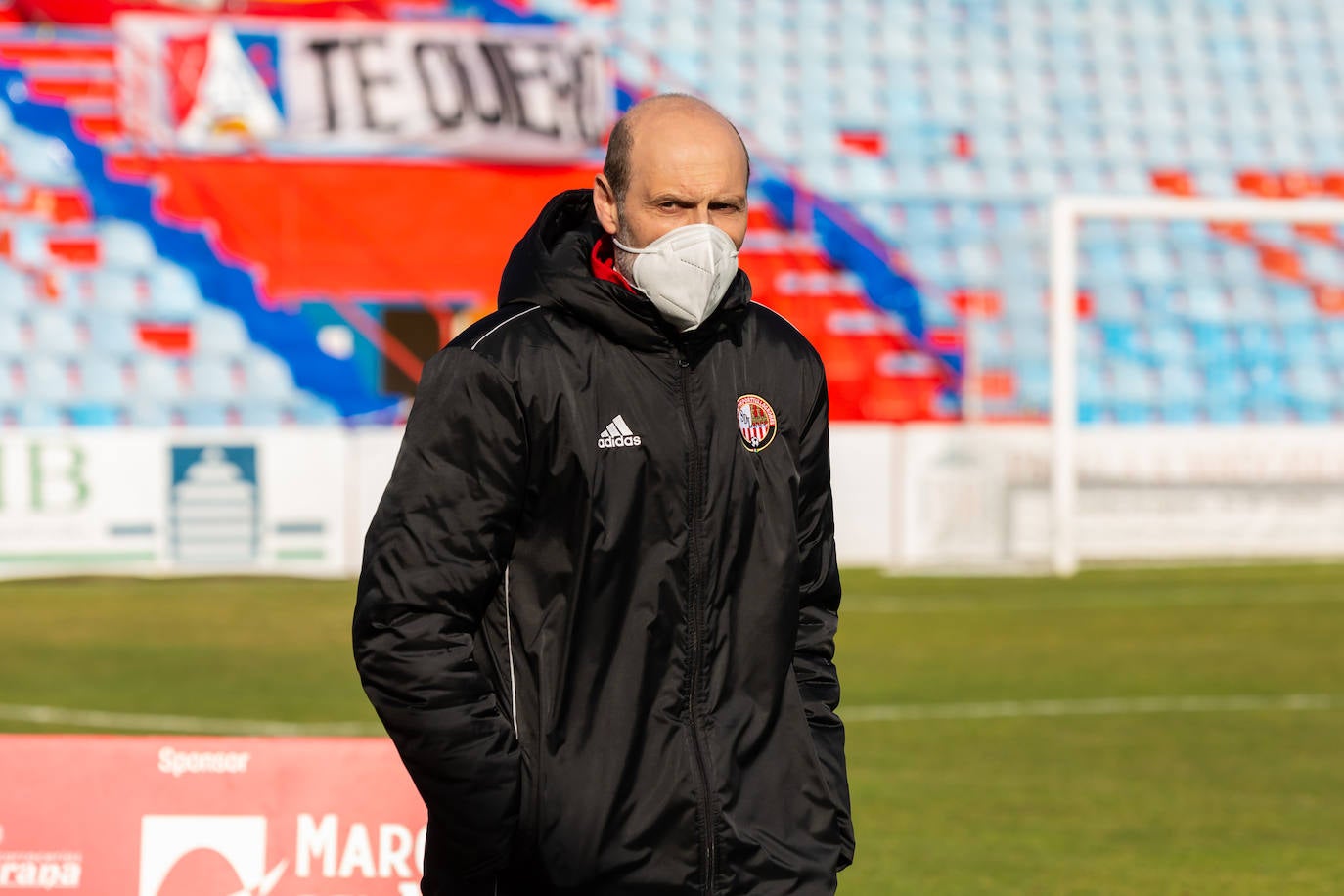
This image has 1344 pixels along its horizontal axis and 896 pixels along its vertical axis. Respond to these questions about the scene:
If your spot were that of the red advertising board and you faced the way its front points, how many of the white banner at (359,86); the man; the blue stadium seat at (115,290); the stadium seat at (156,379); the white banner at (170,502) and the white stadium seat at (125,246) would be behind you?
5

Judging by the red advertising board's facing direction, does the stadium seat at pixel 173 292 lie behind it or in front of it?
behind

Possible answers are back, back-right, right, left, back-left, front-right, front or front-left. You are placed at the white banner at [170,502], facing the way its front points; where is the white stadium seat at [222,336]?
back

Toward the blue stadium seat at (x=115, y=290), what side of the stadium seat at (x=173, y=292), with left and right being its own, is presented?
right

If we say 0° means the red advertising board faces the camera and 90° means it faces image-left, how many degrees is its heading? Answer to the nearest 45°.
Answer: approximately 0°

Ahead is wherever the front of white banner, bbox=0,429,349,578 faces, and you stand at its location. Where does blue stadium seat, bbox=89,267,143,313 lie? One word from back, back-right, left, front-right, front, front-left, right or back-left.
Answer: back

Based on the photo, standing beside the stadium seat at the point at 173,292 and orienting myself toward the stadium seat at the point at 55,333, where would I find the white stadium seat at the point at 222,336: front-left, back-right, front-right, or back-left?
back-left

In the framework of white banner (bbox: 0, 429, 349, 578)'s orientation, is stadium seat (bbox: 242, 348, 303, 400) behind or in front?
behind

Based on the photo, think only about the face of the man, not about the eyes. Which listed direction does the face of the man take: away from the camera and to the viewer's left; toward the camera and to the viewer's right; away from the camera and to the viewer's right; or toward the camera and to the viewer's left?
toward the camera and to the viewer's right

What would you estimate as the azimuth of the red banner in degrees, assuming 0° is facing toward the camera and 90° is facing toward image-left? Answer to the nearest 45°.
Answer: approximately 0°

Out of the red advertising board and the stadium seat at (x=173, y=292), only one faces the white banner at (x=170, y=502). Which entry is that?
the stadium seat

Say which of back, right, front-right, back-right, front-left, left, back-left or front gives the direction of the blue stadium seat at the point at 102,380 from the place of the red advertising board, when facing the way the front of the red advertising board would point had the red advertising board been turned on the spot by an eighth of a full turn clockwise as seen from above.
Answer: back-right

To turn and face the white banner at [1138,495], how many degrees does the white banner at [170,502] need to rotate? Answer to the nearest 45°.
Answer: approximately 90° to its left
